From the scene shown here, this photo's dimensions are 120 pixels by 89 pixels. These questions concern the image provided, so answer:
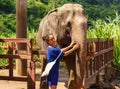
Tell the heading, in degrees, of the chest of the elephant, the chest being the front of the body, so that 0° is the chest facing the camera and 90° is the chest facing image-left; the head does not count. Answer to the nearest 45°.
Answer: approximately 315°

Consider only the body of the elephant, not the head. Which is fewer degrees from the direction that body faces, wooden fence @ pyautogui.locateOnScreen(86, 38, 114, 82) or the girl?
the girl

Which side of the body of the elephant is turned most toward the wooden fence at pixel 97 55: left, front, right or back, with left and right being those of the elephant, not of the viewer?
left
